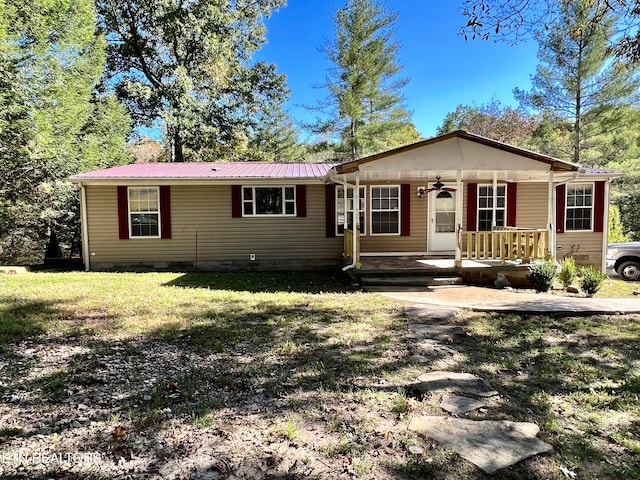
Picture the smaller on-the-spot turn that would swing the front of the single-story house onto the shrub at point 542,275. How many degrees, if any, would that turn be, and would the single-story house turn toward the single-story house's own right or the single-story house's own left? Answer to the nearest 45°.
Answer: approximately 45° to the single-story house's own left

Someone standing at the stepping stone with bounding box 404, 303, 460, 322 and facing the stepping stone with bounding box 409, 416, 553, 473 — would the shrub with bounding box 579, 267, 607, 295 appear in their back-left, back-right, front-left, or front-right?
back-left

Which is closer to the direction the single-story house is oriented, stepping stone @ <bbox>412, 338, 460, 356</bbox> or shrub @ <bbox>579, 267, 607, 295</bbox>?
the stepping stone

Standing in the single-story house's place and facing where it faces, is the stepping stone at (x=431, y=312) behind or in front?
in front

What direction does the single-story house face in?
toward the camera

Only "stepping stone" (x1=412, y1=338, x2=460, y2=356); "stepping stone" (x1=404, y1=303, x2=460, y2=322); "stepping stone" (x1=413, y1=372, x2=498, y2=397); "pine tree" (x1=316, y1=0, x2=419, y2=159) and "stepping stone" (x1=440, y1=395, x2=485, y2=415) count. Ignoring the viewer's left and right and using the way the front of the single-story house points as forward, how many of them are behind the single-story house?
1

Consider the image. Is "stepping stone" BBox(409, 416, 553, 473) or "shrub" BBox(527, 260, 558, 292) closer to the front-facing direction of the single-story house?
the stepping stone

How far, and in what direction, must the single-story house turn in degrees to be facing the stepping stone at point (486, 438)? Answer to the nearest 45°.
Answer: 0° — it already faces it

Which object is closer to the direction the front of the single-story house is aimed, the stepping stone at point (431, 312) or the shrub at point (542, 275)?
the stepping stone

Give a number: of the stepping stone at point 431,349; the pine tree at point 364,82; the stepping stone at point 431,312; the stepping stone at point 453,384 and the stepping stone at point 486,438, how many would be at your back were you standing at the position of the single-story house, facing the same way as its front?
1

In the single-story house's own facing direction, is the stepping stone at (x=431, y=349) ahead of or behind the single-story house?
ahead

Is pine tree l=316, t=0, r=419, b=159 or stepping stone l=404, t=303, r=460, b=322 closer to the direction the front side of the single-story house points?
the stepping stone

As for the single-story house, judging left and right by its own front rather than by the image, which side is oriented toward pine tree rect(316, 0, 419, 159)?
back

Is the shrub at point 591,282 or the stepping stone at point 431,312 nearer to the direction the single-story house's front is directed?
the stepping stone

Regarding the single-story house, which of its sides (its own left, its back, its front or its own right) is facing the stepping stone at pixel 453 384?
front

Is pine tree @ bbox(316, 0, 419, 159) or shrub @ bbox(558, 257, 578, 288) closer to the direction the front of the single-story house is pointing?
the shrub

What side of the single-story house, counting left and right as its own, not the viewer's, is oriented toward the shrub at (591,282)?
left

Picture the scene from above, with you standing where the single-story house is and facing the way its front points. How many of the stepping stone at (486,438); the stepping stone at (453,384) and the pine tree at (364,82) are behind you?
1
